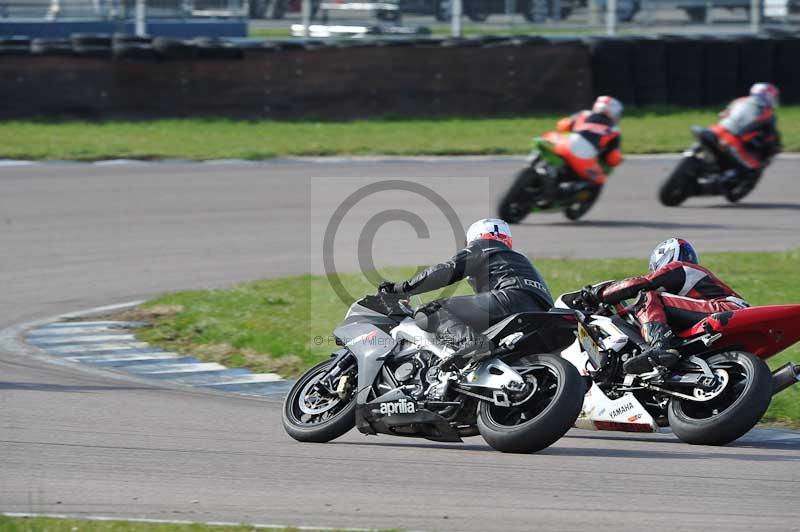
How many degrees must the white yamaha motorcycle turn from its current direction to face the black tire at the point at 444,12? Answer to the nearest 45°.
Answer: approximately 45° to its right

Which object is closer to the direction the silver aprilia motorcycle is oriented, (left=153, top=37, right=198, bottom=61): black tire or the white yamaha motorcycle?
the black tire

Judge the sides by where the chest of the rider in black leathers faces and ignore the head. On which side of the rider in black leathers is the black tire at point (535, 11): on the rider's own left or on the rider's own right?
on the rider's own right

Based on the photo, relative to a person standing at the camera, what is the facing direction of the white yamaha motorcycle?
facing away from the viewer and to the left of the viewer

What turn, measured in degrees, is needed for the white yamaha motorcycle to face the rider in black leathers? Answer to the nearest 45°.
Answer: approximately 45° to its left

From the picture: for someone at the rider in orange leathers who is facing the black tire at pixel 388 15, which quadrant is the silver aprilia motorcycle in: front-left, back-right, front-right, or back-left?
back-left

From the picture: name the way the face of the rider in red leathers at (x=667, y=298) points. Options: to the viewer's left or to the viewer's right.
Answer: to the viewer's left

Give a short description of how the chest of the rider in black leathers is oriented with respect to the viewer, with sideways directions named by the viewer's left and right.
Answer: facing away from the viewer and to the left of the viewer

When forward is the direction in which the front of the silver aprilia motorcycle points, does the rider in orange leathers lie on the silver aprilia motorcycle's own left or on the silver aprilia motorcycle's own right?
on the silver aprilia motorcycle's own right

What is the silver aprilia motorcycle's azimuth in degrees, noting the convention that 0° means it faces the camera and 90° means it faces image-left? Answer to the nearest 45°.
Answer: approximately 135°
